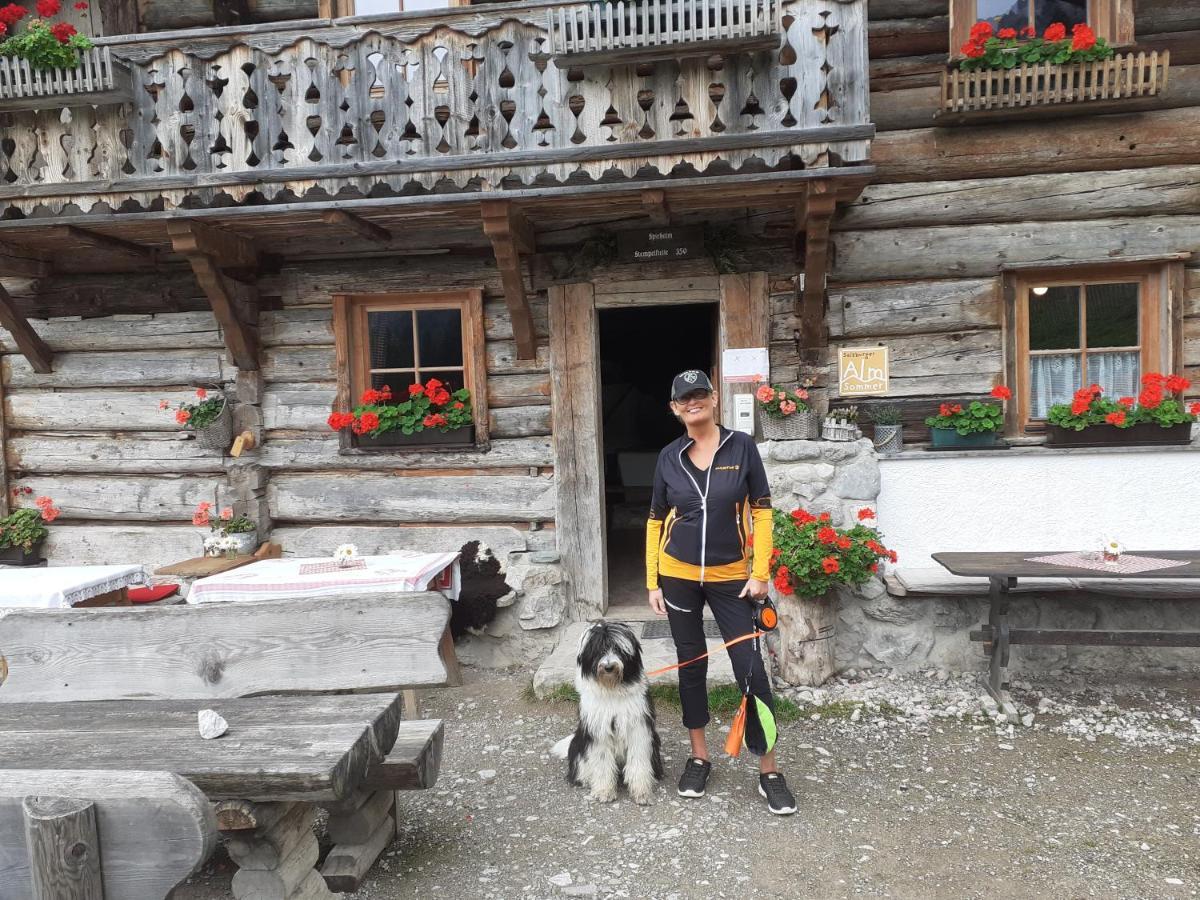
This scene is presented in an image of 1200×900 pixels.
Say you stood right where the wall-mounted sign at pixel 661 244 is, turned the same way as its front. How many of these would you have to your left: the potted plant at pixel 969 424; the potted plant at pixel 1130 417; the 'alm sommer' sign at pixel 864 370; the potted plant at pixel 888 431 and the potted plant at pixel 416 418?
4

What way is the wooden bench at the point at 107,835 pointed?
away from the camera

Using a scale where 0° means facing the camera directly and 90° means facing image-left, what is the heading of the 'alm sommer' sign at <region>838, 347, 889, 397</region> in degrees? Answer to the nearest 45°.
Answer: approximately 0°

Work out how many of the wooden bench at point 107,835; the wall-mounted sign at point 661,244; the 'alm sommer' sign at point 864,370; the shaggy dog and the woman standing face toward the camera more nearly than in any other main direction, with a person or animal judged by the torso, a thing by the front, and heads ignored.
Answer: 4
